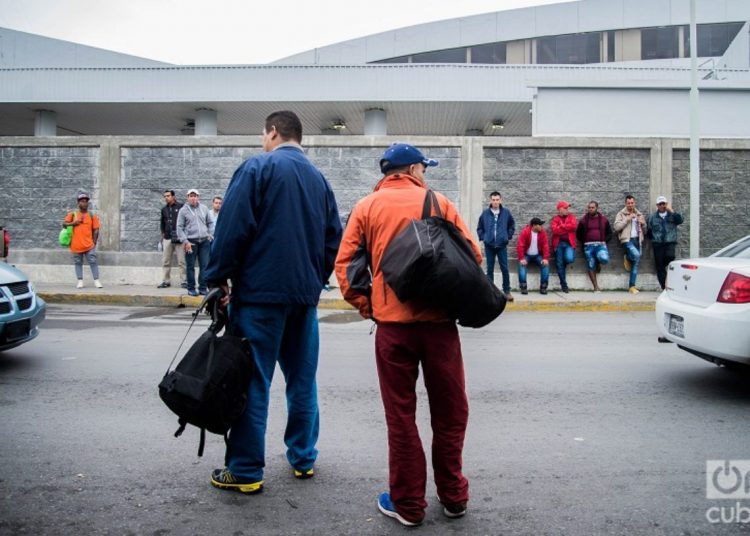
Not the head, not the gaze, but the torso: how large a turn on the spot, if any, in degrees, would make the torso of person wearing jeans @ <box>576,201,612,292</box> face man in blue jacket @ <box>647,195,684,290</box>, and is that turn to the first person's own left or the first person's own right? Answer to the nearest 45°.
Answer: approximately 90° to the first person's own left

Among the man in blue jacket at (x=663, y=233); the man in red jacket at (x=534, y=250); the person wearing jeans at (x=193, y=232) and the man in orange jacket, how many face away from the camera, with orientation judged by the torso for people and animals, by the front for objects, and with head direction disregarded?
1

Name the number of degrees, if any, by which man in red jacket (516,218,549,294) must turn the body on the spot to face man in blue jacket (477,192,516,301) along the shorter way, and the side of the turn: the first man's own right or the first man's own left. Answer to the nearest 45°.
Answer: approximately 45° to the first man's own right

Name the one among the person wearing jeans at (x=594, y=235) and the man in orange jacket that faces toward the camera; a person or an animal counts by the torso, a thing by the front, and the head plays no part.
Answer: the person wearing jeans

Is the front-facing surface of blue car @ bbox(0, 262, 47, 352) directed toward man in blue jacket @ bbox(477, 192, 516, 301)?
no

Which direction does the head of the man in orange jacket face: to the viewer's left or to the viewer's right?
to the viewer's right

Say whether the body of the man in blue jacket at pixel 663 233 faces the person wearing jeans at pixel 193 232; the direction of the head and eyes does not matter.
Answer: no

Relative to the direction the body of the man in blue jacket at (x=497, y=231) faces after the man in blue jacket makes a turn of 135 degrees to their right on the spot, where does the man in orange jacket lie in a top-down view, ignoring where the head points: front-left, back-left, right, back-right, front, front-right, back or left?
back-left

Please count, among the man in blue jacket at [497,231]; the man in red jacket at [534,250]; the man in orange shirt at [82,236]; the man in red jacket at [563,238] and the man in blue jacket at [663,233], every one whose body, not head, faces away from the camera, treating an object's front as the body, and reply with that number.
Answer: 0

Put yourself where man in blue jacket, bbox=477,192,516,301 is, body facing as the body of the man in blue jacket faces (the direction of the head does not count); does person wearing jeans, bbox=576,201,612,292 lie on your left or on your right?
on your left

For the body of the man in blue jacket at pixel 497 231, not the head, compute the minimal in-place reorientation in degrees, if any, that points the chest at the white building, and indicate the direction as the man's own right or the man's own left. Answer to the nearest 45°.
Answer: approximately 180°

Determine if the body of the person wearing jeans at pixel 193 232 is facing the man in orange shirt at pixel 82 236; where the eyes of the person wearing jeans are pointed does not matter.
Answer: no

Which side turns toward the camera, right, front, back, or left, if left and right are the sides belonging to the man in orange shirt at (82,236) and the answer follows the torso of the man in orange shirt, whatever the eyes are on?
front

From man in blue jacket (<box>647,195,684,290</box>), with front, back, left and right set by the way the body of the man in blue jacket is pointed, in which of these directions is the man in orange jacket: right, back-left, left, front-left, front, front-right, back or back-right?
front

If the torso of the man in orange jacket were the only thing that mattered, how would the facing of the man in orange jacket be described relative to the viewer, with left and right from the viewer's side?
facing away from the viewer

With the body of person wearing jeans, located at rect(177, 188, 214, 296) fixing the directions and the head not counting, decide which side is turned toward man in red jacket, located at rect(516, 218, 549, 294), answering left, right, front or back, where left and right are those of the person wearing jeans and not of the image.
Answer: left

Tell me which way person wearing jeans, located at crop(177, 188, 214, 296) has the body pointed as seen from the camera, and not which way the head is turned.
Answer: toward the camera

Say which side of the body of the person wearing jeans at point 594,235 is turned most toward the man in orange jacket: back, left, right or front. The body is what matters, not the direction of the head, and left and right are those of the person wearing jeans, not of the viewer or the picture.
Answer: front
